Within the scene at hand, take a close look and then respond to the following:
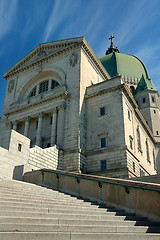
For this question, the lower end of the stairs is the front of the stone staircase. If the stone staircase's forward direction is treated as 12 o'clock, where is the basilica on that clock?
The basilica is roughly at 6 o'clock from the stone staircase.

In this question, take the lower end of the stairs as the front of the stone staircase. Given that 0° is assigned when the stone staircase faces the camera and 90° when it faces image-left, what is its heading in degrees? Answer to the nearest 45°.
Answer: approximately 0°

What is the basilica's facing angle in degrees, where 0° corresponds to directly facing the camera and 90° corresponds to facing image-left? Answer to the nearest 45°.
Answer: approximately 45°

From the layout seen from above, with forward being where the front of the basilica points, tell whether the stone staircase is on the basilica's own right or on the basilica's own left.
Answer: on the basilica's own left
